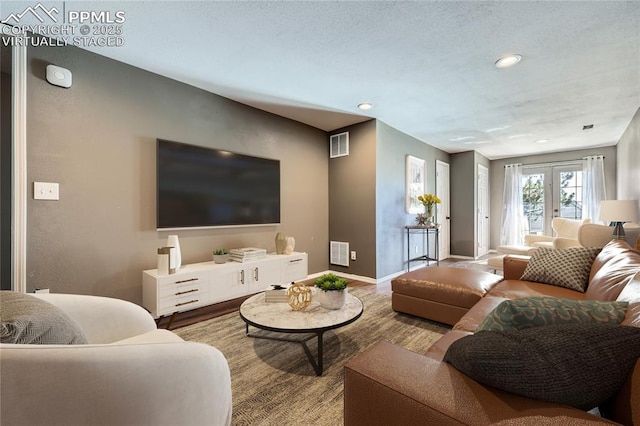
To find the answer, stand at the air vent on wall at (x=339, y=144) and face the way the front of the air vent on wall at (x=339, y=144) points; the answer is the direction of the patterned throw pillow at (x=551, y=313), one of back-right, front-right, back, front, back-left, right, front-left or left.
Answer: front-left

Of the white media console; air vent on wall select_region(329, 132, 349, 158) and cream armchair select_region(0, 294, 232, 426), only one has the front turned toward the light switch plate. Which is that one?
the air vent on wall

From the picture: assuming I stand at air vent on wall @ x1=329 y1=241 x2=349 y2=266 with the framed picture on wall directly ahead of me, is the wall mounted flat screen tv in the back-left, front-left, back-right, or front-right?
back-right

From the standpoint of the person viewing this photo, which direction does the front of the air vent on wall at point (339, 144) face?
facing the viewer and to the left of the viewer

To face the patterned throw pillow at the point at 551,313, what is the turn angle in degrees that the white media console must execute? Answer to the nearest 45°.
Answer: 0° — it already faces it

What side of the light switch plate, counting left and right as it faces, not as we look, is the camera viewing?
front

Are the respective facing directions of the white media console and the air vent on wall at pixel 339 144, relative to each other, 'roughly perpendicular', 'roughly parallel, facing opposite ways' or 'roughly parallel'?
roughly perpendicular

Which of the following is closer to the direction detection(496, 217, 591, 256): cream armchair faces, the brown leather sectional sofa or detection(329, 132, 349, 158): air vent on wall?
the air vent on wall

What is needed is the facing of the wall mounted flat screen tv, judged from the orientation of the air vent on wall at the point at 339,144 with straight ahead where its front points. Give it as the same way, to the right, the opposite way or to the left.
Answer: to the left

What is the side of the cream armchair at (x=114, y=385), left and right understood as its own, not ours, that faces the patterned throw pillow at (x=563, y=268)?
front

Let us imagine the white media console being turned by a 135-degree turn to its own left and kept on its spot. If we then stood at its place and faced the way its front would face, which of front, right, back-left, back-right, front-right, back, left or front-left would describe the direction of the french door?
right

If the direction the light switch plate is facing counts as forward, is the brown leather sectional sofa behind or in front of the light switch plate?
in front

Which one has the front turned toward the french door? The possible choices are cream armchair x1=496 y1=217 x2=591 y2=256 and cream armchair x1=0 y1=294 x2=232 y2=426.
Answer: cream armchair x1=0 y1=294 x2=232 y2=426

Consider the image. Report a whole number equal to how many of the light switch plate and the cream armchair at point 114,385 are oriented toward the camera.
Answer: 1

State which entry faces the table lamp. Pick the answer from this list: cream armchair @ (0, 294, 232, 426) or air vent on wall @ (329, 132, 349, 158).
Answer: the cream armchair
